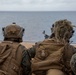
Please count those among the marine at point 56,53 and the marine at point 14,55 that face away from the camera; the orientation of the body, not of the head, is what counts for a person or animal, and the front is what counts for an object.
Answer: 2

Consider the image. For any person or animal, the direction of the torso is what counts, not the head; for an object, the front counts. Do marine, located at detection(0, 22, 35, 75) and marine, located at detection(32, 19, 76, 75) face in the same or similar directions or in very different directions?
same or similar directions

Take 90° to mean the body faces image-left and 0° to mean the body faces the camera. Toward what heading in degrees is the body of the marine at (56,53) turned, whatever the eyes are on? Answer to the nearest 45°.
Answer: approximately 180°

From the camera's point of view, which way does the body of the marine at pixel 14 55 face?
away from the camera

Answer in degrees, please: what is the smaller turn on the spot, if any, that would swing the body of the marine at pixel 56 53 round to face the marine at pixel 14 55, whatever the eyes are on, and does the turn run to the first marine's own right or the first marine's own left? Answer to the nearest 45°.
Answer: approximately 90° to the first marine's own left

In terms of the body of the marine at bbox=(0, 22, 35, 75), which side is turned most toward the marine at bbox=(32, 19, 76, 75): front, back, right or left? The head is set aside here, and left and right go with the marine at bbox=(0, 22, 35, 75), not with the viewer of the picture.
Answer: right
